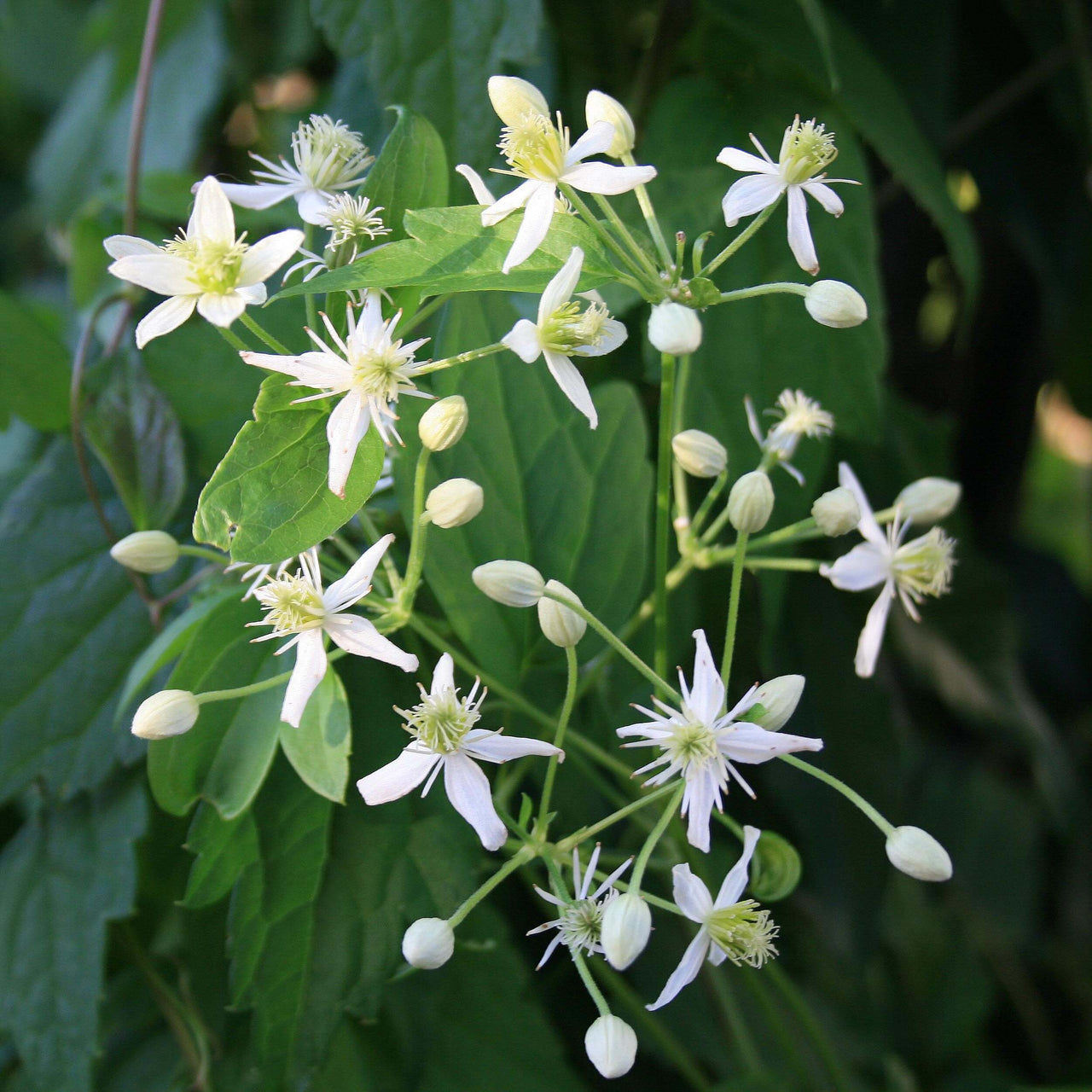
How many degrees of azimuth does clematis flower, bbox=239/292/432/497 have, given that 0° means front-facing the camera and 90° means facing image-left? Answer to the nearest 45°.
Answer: approximately 315°

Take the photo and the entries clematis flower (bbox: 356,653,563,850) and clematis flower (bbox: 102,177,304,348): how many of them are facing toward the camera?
2

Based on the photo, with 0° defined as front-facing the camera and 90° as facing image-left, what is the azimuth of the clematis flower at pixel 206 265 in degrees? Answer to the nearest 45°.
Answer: approximately 0°

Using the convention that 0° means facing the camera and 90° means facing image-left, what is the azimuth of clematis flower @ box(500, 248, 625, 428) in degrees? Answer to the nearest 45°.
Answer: approximately 315°
